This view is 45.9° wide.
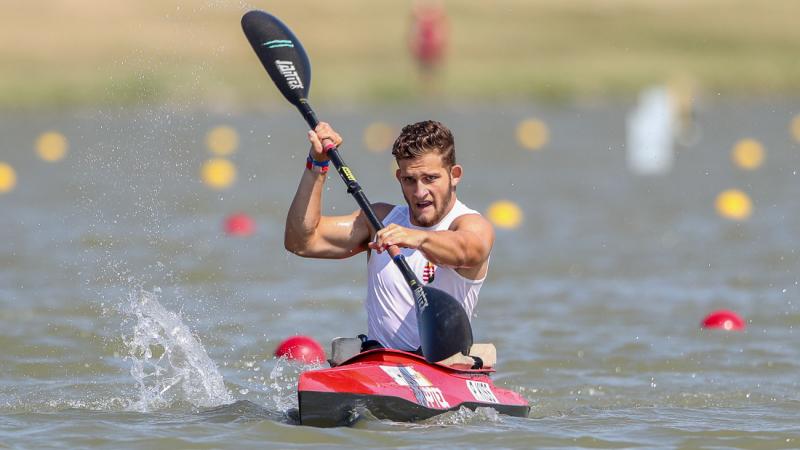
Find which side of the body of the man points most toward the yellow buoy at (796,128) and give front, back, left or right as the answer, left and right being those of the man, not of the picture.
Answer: back

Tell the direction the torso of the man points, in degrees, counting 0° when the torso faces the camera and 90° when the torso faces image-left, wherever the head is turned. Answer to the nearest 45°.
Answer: approximately 45°

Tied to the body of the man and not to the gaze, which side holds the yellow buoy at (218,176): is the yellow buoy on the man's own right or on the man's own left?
on the man's own right

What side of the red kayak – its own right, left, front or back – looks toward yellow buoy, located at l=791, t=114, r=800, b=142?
back

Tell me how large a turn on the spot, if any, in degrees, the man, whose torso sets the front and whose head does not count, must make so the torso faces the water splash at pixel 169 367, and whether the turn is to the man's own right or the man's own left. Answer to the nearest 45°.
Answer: approximately 90° to the man's own right

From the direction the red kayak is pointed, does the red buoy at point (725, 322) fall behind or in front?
behind

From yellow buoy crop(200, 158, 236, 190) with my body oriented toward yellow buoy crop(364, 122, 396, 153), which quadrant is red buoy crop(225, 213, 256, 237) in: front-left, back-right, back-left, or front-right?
back-right

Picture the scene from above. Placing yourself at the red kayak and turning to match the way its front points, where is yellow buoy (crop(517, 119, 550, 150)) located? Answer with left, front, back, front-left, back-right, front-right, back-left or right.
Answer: back-right

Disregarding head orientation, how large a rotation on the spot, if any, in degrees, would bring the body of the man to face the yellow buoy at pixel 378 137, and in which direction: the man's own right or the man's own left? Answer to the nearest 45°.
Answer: approximately 135° to the man's own right
